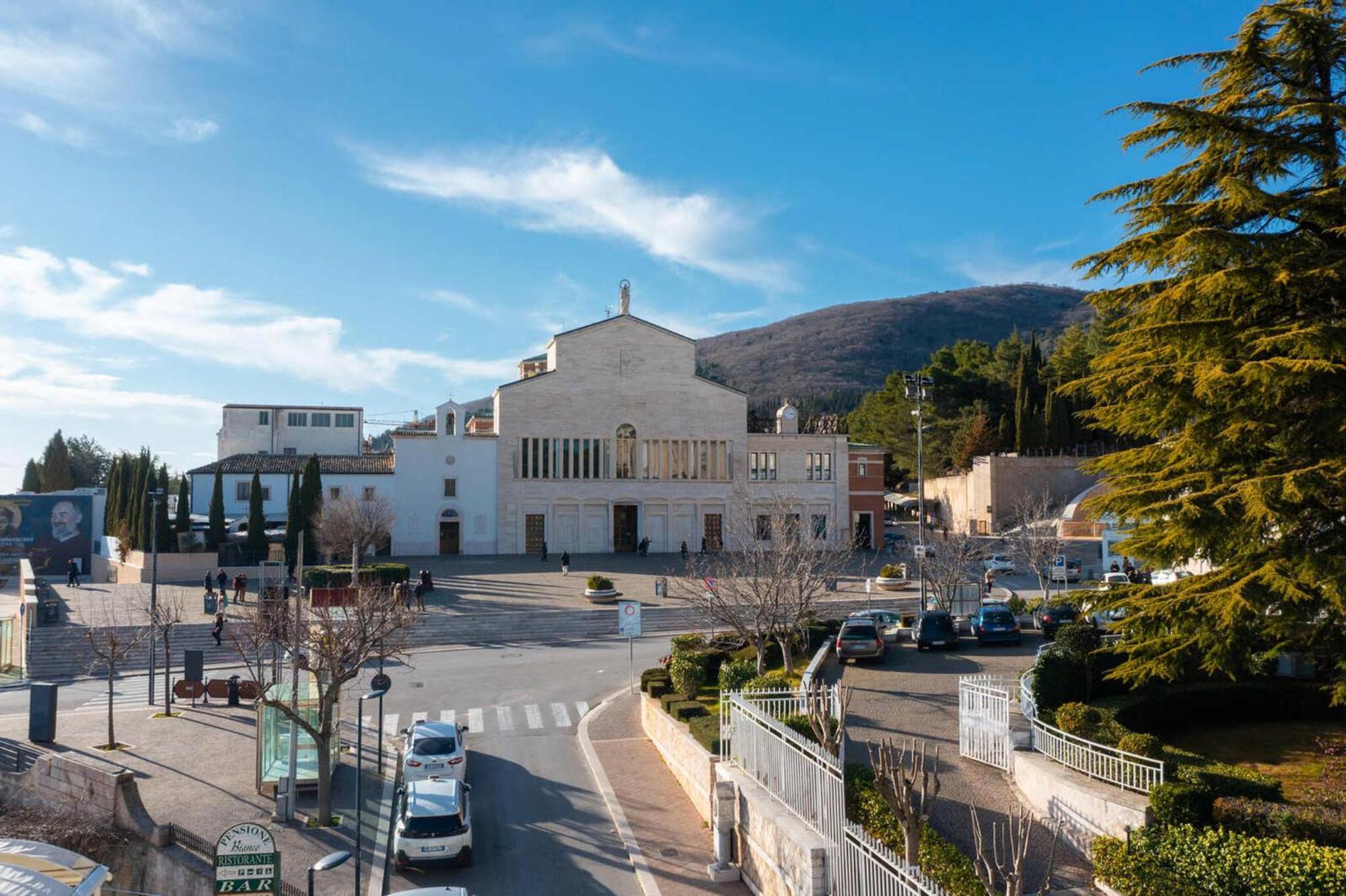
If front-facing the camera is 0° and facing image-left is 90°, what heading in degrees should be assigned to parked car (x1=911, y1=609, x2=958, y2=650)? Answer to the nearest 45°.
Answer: approximately 180°

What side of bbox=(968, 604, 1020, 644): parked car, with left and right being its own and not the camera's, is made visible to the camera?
back

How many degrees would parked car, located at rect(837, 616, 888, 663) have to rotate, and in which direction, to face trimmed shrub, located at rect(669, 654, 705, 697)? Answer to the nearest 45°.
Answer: approximately 135° to its left

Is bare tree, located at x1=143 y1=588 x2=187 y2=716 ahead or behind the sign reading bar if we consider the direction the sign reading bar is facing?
behind

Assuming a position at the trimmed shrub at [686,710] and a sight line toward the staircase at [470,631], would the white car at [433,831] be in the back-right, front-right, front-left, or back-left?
back-left

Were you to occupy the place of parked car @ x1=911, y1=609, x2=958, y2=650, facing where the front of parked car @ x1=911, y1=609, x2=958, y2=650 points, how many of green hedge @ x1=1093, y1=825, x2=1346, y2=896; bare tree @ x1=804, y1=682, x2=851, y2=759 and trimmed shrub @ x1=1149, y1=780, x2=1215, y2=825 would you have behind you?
3
